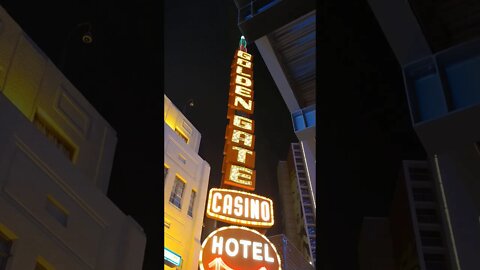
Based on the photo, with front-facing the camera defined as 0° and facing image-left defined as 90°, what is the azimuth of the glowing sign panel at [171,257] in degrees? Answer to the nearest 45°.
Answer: approximately 315°
